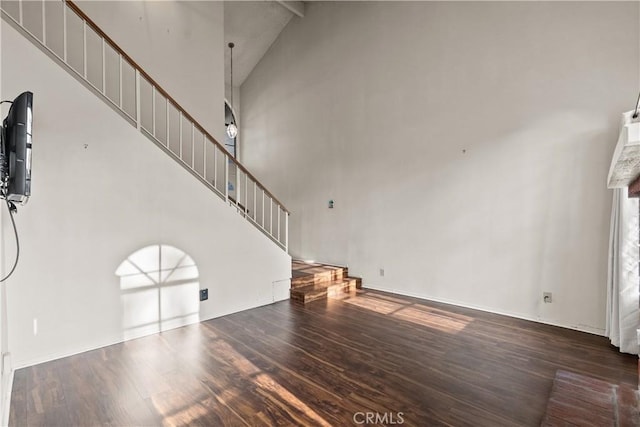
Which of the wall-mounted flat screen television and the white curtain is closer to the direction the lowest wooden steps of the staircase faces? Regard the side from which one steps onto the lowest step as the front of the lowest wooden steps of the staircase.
the white curtain

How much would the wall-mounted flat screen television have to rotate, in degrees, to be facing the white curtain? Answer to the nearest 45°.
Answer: approximately 45° to its right

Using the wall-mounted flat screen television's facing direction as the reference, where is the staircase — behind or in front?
in front

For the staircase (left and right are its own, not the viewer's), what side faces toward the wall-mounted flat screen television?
right

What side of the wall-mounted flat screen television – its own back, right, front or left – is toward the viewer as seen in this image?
right

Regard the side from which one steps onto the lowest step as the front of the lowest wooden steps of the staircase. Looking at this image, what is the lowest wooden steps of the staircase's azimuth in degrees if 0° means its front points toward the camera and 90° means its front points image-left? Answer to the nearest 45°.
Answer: approximately 315°

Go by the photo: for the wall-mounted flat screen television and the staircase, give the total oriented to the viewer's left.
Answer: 0

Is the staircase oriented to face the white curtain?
yes
